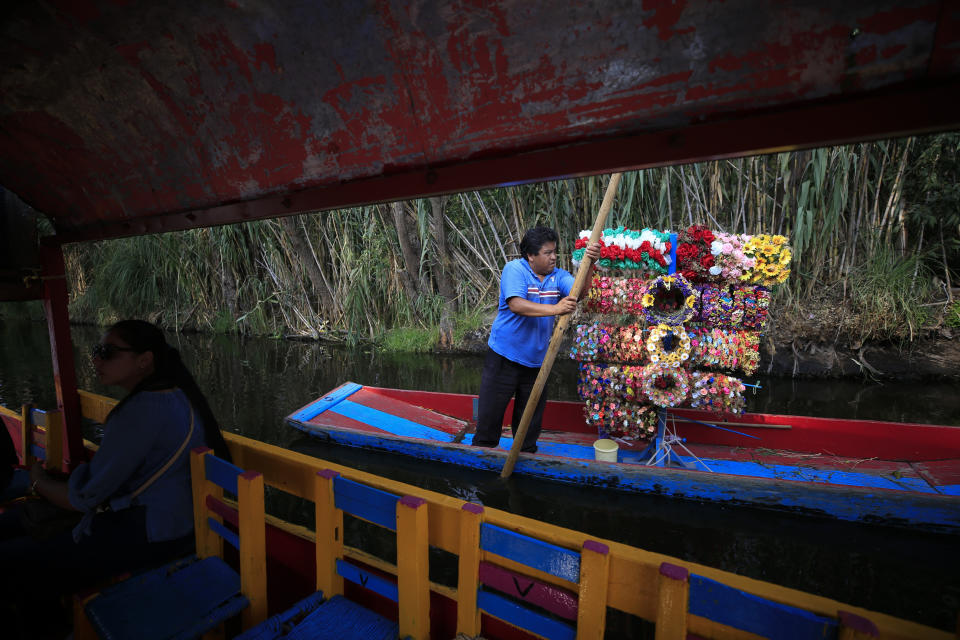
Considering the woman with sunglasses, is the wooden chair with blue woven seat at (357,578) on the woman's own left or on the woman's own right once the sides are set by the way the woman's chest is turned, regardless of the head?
on the woman's own left
